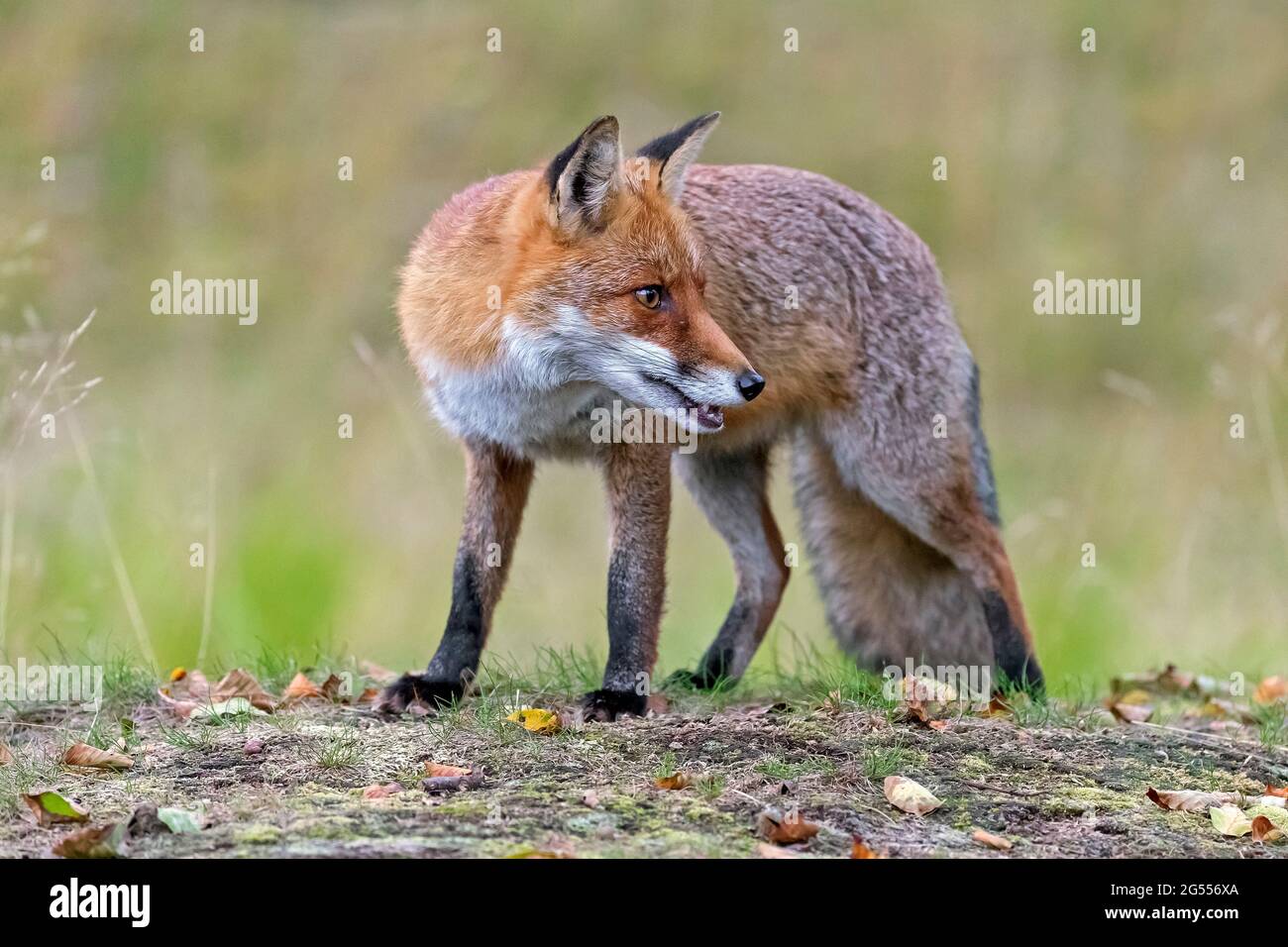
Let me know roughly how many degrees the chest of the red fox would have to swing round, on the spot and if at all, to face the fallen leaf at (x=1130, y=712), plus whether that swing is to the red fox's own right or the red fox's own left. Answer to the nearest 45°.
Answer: approximately 135° to the red fox's own left

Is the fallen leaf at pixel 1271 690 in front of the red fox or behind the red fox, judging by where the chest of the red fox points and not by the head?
behind

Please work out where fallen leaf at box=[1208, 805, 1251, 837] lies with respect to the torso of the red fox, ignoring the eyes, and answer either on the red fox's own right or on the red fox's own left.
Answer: on the red fox's own left

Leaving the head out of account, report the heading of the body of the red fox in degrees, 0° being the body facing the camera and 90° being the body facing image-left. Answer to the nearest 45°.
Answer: approximately 45°

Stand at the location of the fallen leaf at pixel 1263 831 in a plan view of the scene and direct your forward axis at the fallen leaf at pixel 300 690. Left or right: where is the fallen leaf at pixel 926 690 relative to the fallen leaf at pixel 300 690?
right

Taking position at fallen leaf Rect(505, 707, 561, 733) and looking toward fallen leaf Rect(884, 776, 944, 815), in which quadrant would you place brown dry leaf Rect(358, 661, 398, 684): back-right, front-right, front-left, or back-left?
back-left

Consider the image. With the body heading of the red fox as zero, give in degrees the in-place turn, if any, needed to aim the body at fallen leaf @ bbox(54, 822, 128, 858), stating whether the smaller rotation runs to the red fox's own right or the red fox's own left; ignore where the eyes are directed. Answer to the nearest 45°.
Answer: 0° — it already faces it

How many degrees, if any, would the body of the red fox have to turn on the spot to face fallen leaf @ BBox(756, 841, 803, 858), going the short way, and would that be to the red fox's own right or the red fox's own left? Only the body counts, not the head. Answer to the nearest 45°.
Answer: approximately 45° to the red fox's own left

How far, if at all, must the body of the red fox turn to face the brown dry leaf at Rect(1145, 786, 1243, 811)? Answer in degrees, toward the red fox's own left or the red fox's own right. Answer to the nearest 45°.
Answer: approximately 90° to the red fox's own left

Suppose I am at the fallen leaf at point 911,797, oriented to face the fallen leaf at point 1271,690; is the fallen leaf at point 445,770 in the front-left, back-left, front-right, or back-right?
back-left
